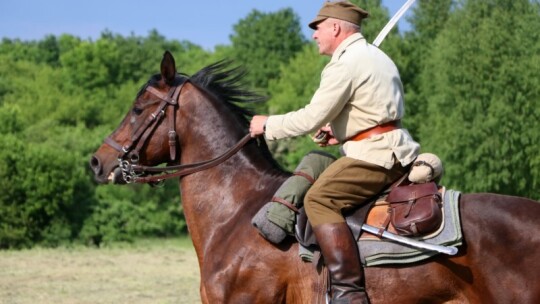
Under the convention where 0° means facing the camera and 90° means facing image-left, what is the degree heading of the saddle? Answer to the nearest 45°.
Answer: approximately 90°

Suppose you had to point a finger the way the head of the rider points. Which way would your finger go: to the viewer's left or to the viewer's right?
to the viewer's left

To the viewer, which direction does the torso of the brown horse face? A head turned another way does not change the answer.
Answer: to the viewer's left

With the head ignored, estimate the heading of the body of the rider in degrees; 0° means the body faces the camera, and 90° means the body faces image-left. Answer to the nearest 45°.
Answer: approximately 90°
